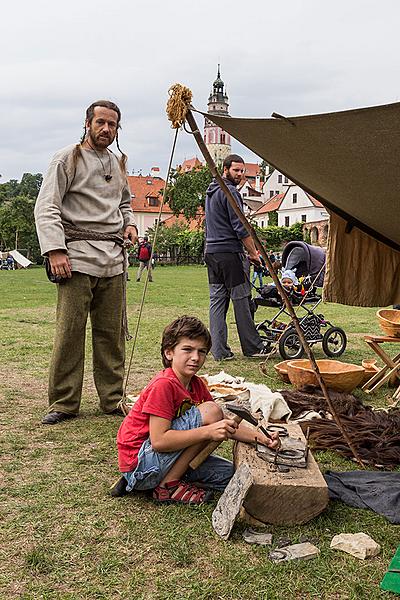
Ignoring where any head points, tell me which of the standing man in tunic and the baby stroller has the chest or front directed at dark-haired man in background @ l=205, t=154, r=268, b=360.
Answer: the baby stroller

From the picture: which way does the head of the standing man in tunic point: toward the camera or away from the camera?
toward the camera

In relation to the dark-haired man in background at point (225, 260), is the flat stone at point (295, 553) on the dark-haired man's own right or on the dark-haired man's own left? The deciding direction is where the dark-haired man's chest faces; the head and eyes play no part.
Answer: on the dark-haired man's own right

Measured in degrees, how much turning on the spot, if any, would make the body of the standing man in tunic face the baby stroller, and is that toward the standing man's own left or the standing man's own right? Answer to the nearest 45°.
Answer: approximately 90° to the standing man's own left

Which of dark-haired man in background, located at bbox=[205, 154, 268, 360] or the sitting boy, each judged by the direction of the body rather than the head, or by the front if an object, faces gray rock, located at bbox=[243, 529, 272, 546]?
the sitting boy

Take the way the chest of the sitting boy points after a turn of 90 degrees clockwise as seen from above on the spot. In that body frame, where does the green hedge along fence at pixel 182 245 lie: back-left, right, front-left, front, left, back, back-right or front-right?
back-right

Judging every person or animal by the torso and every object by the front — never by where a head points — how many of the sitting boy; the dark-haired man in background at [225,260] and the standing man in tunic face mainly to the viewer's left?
0

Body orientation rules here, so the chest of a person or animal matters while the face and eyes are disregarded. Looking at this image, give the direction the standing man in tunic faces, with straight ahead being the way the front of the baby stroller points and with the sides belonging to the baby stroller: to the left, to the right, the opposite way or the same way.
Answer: to the left

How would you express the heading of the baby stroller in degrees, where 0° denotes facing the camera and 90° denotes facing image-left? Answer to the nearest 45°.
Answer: approximately 45°

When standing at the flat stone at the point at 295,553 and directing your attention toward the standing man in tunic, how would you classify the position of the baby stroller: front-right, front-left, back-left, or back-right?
front-right

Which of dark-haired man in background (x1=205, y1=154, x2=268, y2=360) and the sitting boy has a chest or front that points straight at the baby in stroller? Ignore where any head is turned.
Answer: the dark-haired man in background
